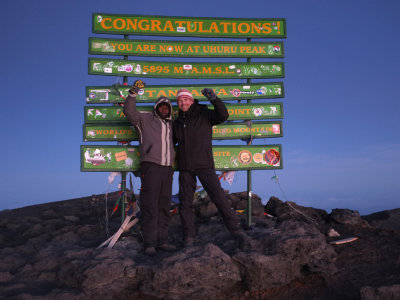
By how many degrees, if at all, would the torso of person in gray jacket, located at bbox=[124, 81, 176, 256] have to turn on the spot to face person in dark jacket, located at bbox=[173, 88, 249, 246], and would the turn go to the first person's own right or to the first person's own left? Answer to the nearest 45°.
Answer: approximately 45° to the first person's own left

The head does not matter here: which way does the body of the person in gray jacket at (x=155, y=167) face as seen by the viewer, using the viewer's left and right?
facing the viewer and to the right of the viewer
